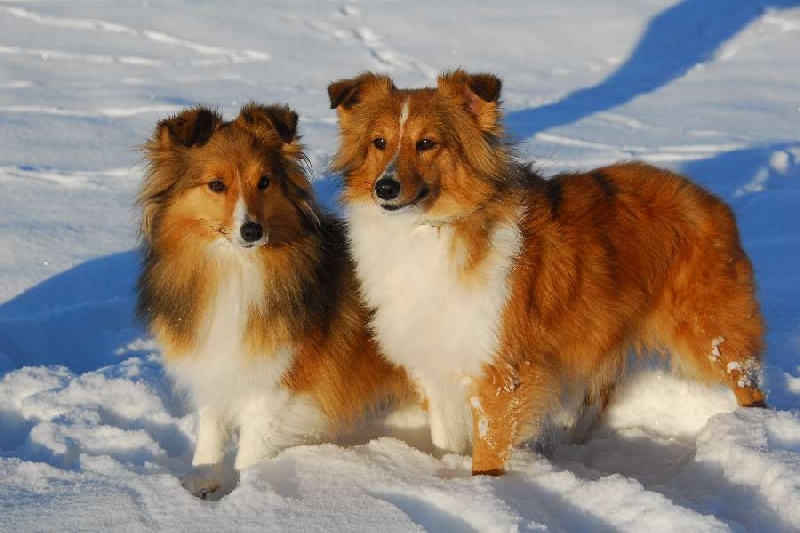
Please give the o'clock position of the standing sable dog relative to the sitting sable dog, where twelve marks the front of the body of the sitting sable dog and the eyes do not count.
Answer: The standing sable dog is roughly at 8 o'clock from the sitting sable dog.

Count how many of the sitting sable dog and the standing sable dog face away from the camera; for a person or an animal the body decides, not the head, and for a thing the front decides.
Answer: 0

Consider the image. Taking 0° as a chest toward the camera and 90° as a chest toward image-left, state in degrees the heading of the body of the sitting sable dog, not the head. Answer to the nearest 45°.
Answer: approximately 45°

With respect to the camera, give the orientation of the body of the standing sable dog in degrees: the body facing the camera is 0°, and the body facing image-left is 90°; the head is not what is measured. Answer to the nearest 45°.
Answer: approximately 45°

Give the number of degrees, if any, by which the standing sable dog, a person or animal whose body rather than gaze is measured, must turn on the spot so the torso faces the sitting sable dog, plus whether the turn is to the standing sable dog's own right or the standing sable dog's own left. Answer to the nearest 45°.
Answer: approximately 45° to the standing sable dog's own right
